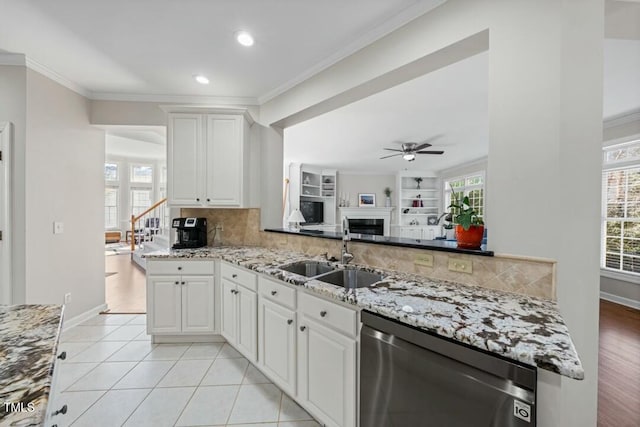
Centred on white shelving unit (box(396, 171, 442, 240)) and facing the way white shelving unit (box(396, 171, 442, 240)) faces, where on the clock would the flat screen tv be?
The flat screen tv is roughly at 2 o'clock from the white shelving unit.

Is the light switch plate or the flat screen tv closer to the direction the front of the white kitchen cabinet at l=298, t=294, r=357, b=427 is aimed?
the light switch plate

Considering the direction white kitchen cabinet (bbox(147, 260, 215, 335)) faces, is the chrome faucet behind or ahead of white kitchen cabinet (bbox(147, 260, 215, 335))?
ahead

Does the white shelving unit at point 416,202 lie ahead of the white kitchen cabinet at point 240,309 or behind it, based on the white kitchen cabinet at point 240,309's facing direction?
behind

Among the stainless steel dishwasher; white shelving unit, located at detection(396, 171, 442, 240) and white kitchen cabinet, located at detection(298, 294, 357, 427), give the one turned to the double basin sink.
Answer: the white shelving unit

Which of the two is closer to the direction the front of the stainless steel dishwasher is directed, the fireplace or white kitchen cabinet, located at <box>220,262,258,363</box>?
the white kitchen cabinet

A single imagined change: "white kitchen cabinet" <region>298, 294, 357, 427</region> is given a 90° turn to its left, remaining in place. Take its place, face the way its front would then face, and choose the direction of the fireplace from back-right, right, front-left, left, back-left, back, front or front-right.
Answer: back-left

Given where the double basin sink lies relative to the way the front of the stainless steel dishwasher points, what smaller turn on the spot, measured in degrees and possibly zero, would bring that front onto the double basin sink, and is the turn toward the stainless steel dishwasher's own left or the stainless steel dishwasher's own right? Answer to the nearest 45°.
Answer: approximately 90° to the stainless steel dishwasher's own right

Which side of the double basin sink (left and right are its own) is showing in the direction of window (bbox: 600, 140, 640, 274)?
back

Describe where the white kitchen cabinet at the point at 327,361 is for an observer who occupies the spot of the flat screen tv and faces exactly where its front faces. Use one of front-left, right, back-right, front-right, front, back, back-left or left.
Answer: front-right

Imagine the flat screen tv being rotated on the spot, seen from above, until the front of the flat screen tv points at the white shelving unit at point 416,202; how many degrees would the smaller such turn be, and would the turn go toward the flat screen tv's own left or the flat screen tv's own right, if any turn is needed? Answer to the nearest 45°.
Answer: approximately 45° to the flat screen tv's own left

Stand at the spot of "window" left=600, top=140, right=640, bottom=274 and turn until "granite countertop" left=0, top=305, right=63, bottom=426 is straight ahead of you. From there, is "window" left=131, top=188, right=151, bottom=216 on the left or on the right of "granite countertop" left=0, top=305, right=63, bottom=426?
right

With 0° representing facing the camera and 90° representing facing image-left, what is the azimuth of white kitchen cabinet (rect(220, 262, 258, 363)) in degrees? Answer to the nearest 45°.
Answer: approximately 45°

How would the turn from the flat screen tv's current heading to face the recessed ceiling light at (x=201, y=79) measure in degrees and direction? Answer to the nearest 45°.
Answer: approximately 45° to its right
